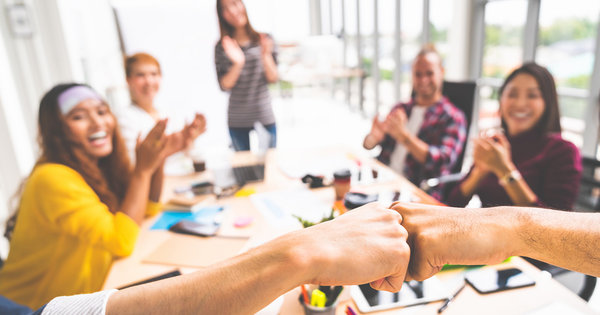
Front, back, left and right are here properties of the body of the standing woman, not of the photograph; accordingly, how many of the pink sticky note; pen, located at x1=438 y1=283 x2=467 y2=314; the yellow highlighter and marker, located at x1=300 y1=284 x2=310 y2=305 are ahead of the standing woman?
4

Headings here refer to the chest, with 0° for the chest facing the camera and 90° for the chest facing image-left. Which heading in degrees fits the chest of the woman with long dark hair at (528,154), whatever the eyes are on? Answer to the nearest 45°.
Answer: approximately 45°

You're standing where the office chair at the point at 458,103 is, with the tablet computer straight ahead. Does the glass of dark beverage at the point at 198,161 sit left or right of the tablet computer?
right

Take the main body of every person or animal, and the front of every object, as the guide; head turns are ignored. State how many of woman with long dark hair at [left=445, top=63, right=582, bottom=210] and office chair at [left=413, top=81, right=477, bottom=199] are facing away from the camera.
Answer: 0

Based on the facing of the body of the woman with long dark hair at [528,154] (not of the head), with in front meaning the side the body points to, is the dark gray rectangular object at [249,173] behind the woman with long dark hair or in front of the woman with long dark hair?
in front

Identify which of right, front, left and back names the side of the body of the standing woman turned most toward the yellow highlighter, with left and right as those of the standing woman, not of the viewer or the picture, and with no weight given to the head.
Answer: front

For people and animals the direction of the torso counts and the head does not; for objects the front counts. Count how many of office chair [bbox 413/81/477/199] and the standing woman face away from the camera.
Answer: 0

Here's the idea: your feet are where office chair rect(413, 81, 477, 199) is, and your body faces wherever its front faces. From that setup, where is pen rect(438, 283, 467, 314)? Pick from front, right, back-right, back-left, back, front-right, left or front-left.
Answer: front-left

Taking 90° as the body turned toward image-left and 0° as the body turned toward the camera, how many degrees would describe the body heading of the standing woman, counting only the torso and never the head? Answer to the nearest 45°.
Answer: approximately 0°

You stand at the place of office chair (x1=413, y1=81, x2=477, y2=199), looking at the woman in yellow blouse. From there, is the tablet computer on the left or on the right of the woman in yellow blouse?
left

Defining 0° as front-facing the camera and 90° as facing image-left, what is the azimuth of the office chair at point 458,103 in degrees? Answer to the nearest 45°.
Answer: approximately 45°
